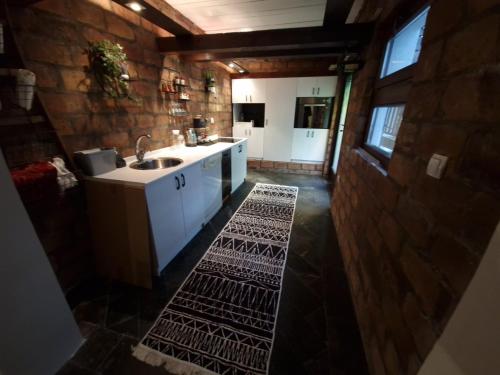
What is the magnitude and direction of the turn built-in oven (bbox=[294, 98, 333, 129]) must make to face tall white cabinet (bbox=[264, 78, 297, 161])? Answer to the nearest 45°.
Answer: approximately 90° to its right

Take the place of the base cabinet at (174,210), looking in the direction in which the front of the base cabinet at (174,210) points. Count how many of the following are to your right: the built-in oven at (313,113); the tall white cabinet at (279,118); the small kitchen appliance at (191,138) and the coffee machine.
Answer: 0

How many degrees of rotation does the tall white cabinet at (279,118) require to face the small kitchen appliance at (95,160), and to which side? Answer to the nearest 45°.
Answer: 0° — it already faces it

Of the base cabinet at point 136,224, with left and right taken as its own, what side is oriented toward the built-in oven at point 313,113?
left

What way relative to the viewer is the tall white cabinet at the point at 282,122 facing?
toward the camera

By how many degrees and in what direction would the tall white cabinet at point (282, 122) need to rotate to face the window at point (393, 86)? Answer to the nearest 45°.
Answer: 0° — it already faces it

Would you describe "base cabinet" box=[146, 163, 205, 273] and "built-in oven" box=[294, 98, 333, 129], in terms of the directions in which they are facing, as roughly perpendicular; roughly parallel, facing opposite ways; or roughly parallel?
roughly perpendicular

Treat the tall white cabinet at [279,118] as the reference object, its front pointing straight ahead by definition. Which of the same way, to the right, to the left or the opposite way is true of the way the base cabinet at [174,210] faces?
to the left

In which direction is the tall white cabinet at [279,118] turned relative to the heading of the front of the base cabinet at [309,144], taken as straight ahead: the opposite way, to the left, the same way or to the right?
the same way

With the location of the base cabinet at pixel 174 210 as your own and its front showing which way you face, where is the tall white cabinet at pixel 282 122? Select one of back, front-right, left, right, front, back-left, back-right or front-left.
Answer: left

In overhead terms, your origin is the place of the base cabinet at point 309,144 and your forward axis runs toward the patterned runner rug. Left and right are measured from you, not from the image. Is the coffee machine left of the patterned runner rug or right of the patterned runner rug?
right

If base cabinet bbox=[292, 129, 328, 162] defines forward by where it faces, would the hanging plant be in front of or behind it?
in front

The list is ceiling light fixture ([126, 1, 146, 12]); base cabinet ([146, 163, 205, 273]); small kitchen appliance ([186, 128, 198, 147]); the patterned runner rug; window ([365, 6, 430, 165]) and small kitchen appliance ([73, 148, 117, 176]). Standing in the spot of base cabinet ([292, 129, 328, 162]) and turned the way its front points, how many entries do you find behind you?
0

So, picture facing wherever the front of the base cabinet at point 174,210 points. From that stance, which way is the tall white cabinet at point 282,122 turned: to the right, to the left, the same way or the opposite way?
to the right

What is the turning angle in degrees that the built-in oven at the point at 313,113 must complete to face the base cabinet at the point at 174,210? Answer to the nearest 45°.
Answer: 0° — it already faces it

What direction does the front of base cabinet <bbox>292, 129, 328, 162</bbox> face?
toward the camera

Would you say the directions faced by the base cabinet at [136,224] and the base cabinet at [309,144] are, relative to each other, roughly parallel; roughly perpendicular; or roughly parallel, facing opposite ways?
roughly perpendicular

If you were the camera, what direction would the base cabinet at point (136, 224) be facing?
facing the viewer and to the right of the viewer

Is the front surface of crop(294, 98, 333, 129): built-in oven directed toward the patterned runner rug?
yes
